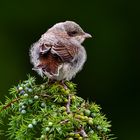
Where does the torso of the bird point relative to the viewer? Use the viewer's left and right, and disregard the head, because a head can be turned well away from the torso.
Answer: facing away from the viewer and to the right of the viewer
